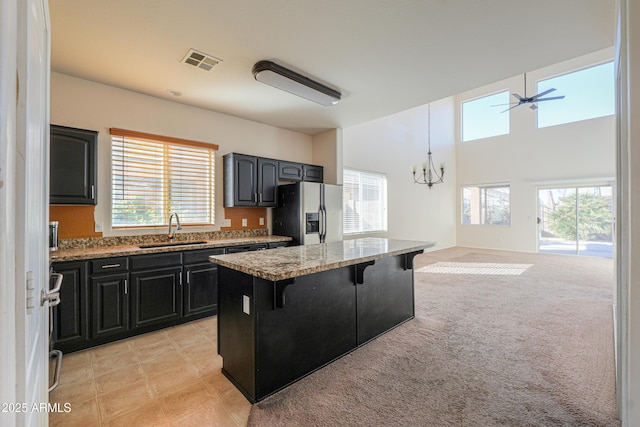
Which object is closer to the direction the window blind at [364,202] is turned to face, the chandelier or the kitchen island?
the kitchen island

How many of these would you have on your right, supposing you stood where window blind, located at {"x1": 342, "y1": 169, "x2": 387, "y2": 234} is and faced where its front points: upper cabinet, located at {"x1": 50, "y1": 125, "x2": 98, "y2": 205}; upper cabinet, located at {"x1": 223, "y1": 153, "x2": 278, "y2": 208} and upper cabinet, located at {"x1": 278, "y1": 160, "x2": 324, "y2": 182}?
3

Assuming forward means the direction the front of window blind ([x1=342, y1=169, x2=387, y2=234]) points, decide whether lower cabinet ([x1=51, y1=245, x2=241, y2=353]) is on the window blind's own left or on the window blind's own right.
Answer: on the window blind's own right

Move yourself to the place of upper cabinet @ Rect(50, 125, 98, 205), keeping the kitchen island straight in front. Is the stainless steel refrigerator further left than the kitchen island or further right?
left

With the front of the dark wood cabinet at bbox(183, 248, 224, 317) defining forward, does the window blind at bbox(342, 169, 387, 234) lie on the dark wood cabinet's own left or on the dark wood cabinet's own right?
on the dark wood cabinet's own left

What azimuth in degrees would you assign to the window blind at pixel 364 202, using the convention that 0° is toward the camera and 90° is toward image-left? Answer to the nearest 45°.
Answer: approximately 315°

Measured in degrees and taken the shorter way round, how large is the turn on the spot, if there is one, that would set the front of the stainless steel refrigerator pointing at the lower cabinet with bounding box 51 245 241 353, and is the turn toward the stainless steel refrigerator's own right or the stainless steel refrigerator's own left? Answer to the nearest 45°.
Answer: approximately 90° to the stainless steel refrigerator's own right

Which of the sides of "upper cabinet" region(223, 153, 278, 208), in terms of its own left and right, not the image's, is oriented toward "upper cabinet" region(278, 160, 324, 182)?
left

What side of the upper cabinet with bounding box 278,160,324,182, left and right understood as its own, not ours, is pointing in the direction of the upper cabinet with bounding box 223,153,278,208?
right

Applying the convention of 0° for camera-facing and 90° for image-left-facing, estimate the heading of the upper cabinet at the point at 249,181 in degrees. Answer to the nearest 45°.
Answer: approximately 315°

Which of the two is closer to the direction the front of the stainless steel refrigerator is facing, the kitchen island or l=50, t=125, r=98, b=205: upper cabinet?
the kitchen island

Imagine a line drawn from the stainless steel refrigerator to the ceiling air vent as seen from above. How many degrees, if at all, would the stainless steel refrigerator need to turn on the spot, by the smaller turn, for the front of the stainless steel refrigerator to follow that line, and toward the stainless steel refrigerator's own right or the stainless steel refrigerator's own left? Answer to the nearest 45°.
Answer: approximately 90° to the stainless steel refrigerator's own right

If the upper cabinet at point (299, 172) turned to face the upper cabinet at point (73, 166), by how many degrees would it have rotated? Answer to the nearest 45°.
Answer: approximately 90° to its right

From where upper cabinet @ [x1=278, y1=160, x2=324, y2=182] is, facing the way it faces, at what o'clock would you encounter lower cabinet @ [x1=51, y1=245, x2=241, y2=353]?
The lower cabinet is roughly at 3 o'clock from the upper cabinet.
